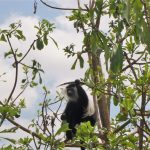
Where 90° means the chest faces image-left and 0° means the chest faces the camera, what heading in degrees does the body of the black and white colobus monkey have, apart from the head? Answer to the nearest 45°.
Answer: approximately 45°
